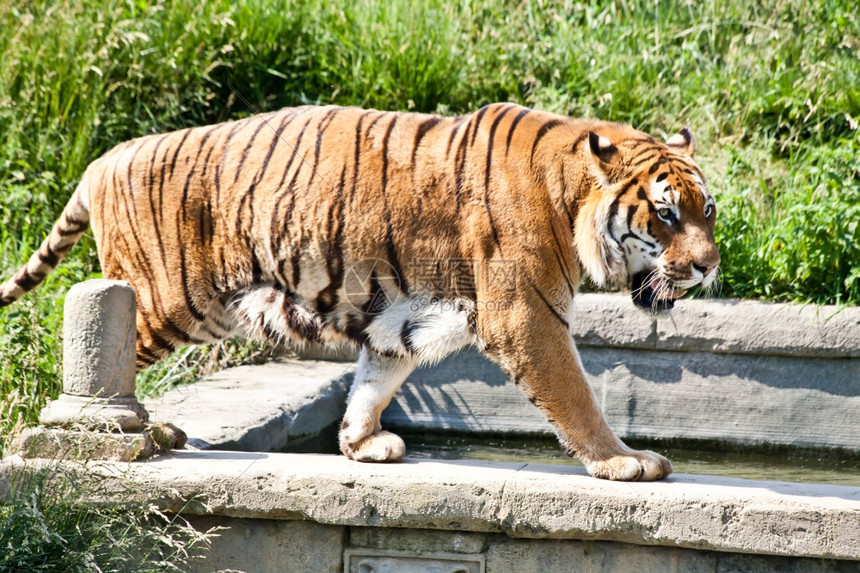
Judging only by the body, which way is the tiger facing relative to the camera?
to the viewer's right

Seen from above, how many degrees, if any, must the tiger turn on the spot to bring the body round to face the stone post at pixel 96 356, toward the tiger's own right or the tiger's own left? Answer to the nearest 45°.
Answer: approximately 180°
